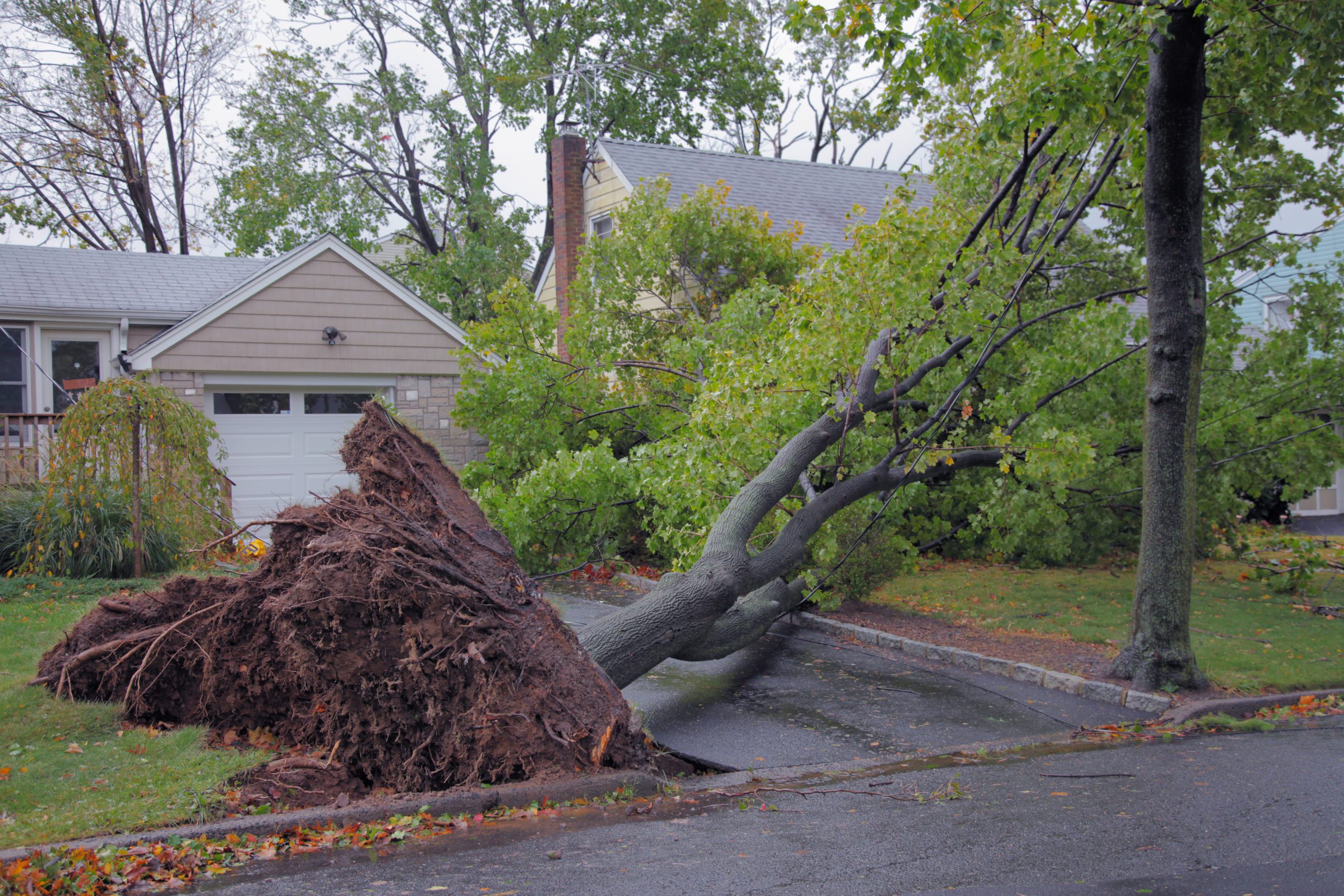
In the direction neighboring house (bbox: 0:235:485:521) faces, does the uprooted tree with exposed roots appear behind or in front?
in front

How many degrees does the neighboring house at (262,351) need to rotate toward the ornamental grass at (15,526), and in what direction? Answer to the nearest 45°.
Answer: approximately 45° to its right

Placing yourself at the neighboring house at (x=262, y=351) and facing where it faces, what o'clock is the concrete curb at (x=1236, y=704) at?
The concrete curb is roughly at 11 o'clock from the neighboring house.

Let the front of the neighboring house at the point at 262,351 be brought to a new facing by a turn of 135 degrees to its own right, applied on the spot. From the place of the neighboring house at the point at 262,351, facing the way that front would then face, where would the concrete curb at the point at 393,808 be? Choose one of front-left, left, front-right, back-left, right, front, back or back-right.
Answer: back-left

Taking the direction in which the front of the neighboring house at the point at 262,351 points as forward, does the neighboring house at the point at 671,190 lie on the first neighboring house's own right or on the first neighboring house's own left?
on the first neighboring house's own left

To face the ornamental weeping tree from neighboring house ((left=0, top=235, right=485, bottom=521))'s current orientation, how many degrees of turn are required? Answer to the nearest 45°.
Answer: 0° — it already faces it

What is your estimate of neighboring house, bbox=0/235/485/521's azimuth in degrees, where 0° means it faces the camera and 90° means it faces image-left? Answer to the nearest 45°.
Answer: approximately 0°

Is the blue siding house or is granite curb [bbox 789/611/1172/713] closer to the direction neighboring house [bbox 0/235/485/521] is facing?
the granite curb

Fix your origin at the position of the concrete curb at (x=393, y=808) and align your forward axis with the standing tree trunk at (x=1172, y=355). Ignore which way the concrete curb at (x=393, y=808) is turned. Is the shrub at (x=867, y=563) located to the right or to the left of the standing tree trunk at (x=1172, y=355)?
left

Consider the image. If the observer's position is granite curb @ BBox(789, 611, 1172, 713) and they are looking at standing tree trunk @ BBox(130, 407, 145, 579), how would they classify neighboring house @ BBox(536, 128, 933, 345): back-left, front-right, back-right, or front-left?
front-right

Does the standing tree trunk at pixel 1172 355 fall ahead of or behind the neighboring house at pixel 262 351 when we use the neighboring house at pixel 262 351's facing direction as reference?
ahead

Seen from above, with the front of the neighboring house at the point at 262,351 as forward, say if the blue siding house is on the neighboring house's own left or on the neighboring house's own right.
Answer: on the neighboring house's own left

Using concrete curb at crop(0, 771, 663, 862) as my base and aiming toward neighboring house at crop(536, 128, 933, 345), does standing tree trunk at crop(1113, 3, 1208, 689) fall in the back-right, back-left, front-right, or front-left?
front-right

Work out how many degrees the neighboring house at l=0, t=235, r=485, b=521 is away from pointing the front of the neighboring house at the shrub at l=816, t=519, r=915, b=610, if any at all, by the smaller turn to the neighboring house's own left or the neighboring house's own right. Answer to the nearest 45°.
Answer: approximately 45° to the neighboring house's own left

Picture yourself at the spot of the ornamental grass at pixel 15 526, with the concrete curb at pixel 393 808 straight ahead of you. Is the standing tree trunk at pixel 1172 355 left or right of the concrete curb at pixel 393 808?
left
